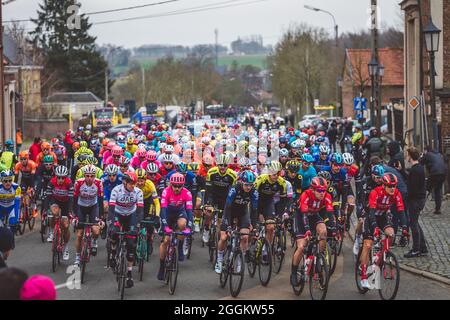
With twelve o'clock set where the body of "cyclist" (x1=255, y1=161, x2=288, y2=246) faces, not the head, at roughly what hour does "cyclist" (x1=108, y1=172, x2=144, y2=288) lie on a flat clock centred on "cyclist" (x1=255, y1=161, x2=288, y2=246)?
"cyclist" (x1=108, y1=172, x2=144, y2=288) is roughly at 2 o'clock from "cyclist" (x1=255, y1=161, x2=288, y2=246).

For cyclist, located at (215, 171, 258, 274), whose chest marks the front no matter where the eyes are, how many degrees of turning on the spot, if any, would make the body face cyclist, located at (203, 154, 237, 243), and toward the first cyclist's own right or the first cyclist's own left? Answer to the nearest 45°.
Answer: approximately 135° to the first cyclist's own left

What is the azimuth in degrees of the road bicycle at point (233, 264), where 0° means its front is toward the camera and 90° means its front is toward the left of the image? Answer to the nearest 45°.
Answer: approximately 0°

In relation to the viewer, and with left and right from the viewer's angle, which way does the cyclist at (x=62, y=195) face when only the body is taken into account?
facing the viewer

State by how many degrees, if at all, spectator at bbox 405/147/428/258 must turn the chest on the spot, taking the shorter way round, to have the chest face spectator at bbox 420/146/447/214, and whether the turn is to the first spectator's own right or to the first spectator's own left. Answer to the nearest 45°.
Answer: approximately 90° to the first spectator's own right

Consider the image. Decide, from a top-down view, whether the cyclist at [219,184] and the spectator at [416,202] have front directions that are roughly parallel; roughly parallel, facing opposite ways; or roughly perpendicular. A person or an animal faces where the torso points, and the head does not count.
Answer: roughly perpendicular

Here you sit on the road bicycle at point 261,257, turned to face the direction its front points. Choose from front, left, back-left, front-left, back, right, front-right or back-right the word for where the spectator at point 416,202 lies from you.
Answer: back-left

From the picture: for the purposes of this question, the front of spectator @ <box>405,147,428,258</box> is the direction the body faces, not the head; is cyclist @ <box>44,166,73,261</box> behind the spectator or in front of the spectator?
in front

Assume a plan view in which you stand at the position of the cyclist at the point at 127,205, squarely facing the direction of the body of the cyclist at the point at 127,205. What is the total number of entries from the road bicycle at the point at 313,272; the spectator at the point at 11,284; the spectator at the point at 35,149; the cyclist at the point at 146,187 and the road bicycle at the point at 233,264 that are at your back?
2

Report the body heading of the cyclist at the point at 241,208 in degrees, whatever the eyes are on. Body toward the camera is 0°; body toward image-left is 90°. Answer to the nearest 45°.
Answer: approximately 315°

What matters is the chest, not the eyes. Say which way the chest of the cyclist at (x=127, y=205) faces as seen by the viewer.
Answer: toward the camera

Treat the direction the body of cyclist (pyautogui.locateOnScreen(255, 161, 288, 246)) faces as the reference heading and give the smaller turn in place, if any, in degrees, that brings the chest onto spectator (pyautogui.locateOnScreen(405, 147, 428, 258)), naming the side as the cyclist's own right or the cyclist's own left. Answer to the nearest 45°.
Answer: approximately 135° to the cyclist's own left

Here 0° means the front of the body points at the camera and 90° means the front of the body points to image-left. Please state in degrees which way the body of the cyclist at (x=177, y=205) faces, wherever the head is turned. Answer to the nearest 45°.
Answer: approximately 0°

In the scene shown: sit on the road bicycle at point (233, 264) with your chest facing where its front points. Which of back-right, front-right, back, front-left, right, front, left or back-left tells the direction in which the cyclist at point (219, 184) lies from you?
back

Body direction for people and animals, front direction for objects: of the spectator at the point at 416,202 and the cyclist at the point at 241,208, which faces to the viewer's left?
the spectator

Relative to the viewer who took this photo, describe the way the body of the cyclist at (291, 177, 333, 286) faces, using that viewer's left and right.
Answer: facing the viewer and to the right of the viewer
